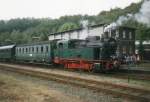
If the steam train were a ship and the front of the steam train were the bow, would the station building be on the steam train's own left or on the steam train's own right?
on the steam train's own left

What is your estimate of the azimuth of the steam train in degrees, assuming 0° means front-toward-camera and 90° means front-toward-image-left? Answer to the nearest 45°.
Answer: approximately 315°
